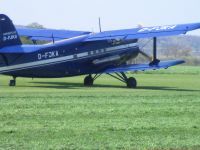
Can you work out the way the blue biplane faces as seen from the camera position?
facing away from the viewer and to the right of the viewer
